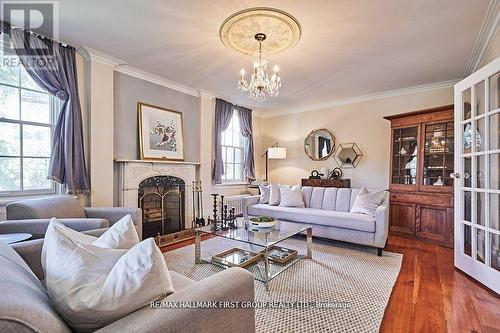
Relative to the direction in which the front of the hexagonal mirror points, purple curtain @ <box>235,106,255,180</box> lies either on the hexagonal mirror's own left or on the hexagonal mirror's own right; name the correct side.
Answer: on the hexagonal mirror's own right

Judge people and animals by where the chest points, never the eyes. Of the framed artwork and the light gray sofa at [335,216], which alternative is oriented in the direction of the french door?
the framed artwork

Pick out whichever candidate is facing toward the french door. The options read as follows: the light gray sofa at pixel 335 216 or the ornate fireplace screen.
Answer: the ornate fireplace screen

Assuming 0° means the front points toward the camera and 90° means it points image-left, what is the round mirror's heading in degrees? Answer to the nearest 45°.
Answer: approximately 0°

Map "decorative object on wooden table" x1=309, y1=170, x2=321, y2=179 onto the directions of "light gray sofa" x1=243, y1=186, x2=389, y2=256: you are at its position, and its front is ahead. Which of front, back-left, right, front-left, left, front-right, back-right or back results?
back-right

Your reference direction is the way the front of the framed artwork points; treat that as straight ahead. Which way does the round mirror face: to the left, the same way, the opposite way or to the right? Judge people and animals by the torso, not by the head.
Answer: to the right

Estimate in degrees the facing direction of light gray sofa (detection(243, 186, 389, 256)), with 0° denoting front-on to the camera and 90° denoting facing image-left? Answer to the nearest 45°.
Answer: approximately 45°

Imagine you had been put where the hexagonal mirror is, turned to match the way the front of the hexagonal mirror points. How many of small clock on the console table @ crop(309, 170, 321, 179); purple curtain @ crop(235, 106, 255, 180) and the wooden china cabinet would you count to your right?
2

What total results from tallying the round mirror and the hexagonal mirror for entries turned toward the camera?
2

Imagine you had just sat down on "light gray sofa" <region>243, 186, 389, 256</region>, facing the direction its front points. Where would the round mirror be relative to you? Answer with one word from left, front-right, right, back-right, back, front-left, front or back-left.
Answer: back-right

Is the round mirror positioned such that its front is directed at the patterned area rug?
yes

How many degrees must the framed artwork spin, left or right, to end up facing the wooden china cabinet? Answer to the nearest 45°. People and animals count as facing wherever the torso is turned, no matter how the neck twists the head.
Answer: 0° — it already faces it

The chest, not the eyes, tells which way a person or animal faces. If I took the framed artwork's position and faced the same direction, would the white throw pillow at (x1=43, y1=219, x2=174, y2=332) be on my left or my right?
on my right
